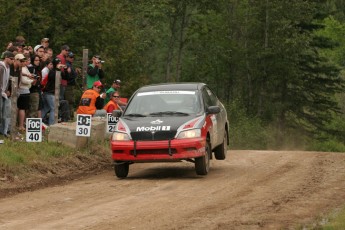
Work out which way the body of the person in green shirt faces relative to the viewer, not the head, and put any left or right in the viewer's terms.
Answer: facing the viewer and to the right of the viewer

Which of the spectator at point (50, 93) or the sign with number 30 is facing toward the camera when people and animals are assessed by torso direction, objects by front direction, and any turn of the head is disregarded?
the sign with number 30

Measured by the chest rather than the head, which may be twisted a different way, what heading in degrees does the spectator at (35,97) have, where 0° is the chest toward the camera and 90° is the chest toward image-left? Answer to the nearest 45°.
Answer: approximately 315°

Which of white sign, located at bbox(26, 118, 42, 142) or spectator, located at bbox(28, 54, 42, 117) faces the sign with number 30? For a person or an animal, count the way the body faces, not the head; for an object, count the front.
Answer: the spectator

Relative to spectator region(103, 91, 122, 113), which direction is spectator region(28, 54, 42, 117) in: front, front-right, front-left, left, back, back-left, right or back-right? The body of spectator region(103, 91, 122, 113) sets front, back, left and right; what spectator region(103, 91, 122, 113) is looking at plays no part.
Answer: right

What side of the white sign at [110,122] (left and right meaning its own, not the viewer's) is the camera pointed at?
front

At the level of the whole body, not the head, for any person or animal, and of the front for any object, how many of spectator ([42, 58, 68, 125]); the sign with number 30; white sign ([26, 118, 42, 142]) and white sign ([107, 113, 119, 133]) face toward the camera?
3

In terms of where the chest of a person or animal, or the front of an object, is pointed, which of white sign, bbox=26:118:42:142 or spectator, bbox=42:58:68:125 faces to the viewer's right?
the spectator

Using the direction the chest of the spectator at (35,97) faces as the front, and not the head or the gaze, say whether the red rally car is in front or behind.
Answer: in front
